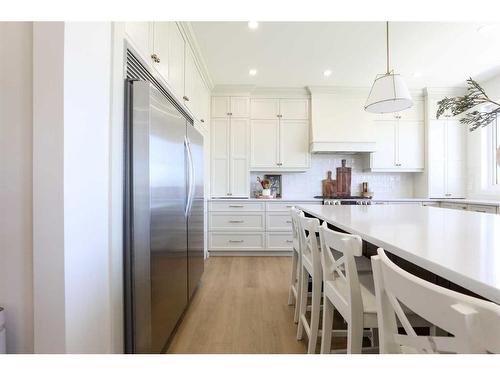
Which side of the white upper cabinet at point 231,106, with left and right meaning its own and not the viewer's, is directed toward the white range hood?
left

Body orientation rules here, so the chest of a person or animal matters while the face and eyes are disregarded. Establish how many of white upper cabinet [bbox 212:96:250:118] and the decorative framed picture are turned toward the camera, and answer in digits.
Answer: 2

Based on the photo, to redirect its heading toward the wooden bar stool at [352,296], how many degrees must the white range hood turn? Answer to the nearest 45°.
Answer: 0° — it already faces it

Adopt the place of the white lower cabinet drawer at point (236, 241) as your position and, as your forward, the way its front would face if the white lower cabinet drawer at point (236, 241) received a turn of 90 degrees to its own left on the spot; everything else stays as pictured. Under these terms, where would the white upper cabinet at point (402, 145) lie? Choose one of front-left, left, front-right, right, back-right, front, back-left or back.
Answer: front

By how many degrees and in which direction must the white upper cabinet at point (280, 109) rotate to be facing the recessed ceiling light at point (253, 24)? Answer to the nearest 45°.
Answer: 0° — it already faces it

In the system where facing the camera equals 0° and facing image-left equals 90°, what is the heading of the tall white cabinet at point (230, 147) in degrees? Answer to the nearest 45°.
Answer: approximately 0°
